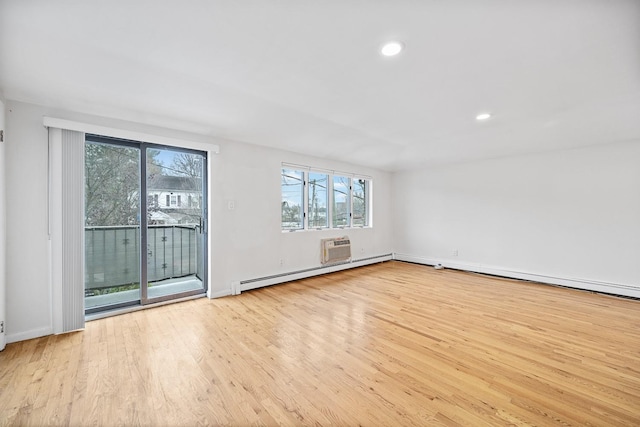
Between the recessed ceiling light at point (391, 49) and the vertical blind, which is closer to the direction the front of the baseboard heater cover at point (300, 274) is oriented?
the recessed ceiling light

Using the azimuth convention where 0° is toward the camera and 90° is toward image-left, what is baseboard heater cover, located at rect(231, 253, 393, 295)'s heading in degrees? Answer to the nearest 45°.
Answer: approximately 315°

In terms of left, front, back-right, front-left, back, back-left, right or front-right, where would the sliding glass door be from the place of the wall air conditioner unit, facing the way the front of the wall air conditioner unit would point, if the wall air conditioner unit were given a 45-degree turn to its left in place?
back-right

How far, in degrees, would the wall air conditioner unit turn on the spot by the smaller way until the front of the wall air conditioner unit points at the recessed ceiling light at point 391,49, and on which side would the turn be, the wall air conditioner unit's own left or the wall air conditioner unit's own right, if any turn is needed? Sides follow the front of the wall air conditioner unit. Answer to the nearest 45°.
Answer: approximately 45° to the wall air conditioner unit's own right

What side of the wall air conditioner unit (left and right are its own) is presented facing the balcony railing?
right

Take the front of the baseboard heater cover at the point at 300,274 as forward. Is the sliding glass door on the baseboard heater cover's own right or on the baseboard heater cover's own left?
on the baseboard heater cover's own right

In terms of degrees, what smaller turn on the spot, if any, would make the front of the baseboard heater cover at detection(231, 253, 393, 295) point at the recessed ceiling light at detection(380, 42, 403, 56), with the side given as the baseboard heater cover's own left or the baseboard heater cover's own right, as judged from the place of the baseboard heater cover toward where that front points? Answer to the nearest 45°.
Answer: approximately 45° to the baseboard heater cover's own right

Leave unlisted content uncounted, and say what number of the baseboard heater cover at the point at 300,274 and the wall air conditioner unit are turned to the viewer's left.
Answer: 0

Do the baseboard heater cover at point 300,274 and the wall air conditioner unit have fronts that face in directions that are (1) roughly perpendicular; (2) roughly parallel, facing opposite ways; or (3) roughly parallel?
roughly parallel

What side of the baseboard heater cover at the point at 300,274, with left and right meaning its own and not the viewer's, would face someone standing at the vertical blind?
right

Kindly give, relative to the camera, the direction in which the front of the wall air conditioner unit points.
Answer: facing the viewer and to the right of the viewer
